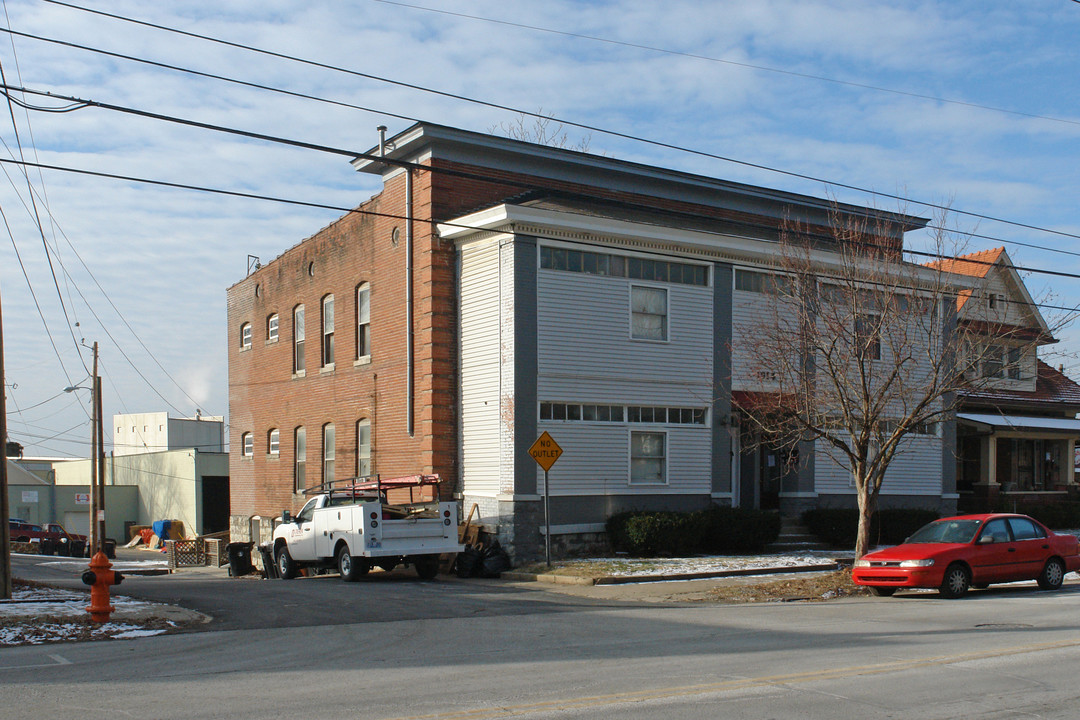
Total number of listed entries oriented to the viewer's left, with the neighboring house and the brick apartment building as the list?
0

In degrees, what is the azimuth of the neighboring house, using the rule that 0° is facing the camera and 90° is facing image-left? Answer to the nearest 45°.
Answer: approximately 315°

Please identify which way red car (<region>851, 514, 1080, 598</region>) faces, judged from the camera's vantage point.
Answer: facing the viewer and to the left of the viewer

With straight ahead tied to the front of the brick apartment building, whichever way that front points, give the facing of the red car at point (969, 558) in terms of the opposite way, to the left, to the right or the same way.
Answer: to the right

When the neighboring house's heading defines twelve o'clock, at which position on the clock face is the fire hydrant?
The fire hydrant is roughly at 2 o'clock from the neighboring house.

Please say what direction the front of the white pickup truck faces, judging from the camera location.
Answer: facing away from the viewer and to the left of the viewer

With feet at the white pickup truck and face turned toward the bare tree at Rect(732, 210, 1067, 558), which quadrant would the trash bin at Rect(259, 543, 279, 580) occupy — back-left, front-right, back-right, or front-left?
back-left

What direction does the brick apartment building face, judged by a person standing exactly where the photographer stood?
facing the viewer and to the right of the viewer

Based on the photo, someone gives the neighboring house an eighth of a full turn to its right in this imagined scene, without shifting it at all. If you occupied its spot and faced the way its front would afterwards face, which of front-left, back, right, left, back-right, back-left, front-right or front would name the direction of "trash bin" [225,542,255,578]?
front-right

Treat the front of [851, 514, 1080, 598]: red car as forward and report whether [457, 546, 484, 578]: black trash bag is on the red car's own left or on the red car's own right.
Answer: on the red car's own right

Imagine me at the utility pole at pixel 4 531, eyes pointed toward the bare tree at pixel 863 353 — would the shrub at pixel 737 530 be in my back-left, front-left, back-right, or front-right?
front-left

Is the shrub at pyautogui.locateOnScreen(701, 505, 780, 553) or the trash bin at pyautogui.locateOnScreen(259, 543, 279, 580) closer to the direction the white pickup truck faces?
the trash bin
